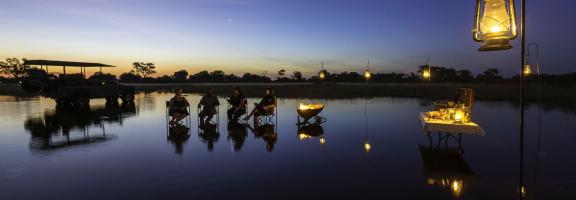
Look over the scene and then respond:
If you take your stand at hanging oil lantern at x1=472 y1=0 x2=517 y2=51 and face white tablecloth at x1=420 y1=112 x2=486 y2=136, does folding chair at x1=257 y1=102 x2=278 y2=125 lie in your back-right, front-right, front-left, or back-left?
front-left

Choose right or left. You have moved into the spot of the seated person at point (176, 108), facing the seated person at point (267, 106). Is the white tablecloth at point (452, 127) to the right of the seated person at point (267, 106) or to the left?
right

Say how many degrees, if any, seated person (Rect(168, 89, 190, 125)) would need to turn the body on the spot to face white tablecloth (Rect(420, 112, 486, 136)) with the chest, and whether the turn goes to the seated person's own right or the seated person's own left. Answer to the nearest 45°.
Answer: approximately 45° to the seated person's own left
